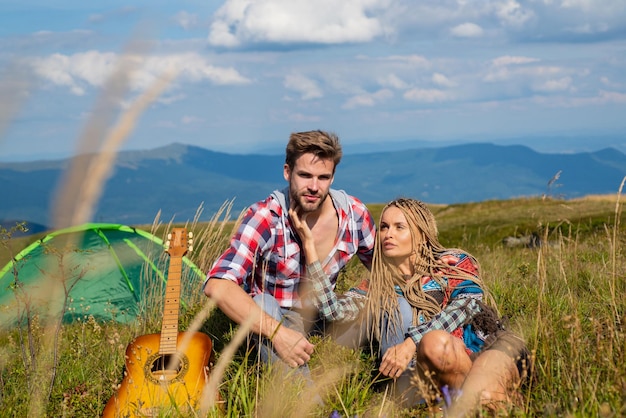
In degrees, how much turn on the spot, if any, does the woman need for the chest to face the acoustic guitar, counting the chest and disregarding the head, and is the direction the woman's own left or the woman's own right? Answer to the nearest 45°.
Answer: approximately 45° to the woman's own right

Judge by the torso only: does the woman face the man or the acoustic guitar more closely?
the acoustic guitar

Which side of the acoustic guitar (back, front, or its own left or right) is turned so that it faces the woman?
left

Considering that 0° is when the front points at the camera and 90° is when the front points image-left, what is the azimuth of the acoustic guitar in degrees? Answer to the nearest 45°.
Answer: approximately 0°

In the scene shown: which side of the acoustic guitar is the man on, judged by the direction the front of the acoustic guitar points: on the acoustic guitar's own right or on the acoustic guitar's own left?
on the acoustic guitar's own left
